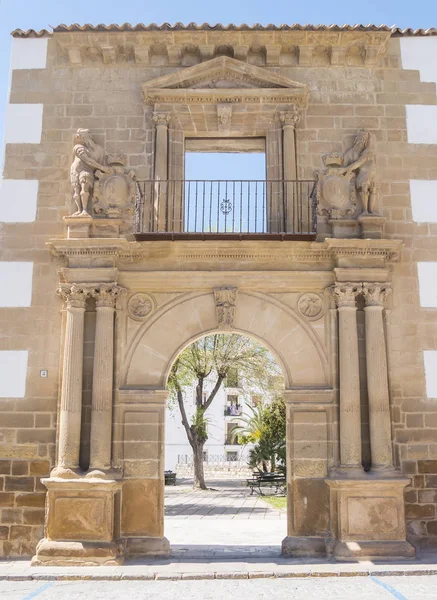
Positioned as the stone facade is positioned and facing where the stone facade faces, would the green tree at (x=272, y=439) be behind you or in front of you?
behind

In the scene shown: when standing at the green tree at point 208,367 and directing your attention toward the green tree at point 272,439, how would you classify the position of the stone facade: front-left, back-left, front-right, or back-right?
back-right

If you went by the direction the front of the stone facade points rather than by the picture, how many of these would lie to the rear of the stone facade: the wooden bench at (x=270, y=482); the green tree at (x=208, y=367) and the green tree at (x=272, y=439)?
3

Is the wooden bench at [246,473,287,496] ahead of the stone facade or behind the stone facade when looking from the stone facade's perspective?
behind

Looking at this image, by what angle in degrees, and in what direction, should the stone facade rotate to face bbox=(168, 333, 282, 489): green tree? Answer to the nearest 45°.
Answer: approximately 180°

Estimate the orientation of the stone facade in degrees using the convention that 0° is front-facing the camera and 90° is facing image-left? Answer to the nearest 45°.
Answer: approximately 0°
